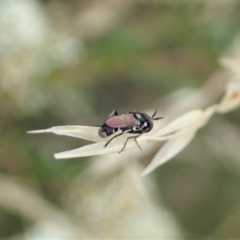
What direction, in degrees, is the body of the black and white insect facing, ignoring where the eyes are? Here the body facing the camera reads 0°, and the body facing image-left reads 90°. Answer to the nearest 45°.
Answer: approximately 270°
